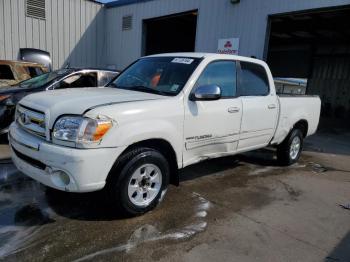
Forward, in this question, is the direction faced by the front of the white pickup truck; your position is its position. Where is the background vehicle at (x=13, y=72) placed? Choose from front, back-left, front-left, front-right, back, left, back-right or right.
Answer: right

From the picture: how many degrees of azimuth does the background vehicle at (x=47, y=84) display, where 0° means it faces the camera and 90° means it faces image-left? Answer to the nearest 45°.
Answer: approximately 45°

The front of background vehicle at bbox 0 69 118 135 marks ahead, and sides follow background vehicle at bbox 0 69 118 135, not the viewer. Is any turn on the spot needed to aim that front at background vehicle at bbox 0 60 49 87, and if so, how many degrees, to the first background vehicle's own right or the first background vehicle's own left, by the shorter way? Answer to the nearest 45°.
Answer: approximately 90° to the first background vehicle's own right

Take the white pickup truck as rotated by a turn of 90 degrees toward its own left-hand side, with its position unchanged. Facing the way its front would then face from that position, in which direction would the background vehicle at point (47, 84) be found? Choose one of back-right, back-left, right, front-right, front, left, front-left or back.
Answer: back

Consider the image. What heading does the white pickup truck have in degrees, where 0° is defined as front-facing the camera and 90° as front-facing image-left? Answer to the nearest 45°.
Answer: approximately 45°
